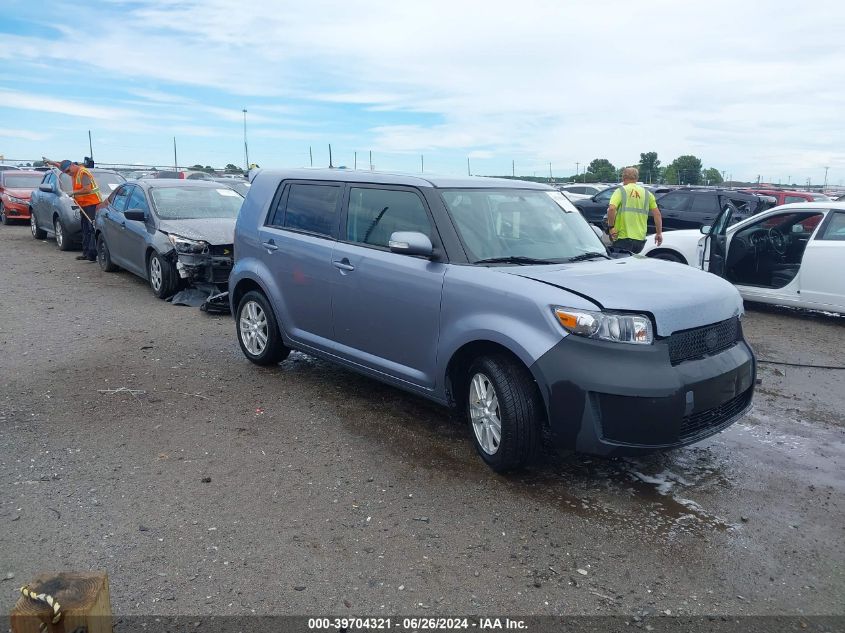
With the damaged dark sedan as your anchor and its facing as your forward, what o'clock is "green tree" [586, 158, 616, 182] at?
The green tree is roughly at 9 o'clock from the damaged dark sedan.

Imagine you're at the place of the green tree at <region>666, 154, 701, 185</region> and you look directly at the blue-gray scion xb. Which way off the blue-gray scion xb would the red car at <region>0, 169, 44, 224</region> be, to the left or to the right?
right

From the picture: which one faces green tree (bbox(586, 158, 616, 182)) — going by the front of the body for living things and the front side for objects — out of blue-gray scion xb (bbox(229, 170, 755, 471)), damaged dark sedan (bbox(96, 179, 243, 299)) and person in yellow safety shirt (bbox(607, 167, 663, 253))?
the person in yellow safety shirt

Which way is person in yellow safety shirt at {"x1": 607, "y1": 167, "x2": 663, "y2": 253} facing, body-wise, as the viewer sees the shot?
away from the camera

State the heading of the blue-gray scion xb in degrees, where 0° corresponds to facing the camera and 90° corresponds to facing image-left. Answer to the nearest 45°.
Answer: approximately 315°

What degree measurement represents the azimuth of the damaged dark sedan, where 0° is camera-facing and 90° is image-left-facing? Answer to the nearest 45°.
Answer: approximately 315°
